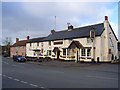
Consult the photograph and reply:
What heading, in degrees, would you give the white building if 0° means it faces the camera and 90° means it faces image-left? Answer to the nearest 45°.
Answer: approximately 45°
